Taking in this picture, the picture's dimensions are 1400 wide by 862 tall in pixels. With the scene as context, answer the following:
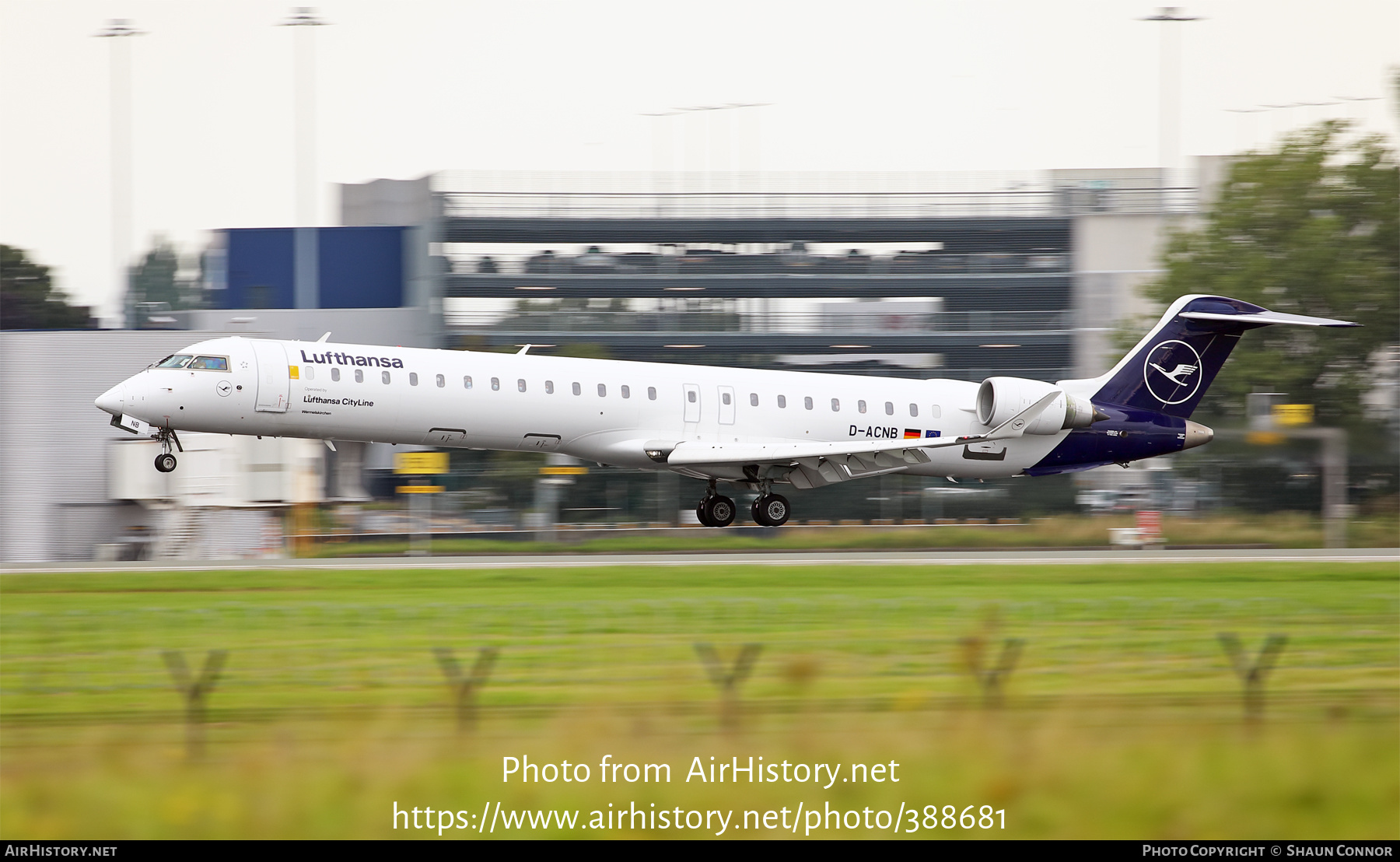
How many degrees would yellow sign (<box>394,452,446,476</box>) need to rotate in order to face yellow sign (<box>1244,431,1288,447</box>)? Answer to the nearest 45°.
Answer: approximately 90° to its left

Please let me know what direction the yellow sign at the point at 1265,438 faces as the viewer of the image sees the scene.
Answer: facing the viewer

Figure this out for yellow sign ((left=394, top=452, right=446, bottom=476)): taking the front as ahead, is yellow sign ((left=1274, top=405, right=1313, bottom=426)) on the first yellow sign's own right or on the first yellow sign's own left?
on the first yellow sign's own left

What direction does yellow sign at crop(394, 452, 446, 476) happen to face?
toward the camera

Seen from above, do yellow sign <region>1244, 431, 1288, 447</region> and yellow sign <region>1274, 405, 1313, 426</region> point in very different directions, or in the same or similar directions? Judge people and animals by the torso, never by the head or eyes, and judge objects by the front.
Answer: same or similar directions

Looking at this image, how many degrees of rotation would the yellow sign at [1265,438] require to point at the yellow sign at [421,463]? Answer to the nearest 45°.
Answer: approximately 90° to its right

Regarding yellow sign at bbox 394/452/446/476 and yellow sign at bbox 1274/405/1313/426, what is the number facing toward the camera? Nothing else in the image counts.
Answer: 2

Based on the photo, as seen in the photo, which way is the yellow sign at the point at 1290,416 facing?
toward the camera

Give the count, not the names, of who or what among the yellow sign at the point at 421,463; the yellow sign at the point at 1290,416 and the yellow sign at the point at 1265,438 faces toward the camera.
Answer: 3
